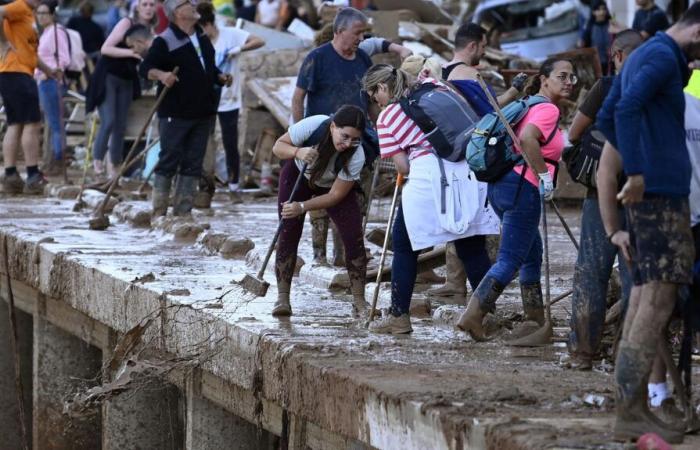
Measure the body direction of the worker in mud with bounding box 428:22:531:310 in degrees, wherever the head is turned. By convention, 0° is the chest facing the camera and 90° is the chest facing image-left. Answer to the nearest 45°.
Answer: approximately 270°

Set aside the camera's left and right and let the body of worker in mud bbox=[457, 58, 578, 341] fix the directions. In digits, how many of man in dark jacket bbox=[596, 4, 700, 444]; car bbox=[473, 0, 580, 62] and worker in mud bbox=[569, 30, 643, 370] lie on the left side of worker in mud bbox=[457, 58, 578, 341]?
1

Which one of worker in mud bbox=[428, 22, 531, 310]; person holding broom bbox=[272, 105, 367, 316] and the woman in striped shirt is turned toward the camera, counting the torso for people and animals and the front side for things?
the person holding broom

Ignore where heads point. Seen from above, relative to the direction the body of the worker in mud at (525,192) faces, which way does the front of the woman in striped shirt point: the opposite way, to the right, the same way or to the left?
the opposite way

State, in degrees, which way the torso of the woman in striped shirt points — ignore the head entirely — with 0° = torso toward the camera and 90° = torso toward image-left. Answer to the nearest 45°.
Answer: approximately 90°

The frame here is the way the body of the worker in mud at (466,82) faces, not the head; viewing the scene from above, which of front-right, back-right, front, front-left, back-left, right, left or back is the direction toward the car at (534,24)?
left

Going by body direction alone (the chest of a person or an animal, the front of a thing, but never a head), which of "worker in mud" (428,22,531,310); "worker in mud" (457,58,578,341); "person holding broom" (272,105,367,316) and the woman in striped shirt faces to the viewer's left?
the woman in striped shirt

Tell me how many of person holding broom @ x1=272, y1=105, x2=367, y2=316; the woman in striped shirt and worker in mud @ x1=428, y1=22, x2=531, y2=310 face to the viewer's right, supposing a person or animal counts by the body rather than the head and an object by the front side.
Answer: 1

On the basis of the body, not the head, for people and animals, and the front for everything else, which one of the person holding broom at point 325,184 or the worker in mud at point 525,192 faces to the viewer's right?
the worker in mud

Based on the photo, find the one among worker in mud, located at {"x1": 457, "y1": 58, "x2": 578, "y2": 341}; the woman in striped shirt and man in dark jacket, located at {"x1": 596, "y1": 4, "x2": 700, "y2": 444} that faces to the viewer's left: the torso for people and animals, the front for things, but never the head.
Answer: the woman in striped shirt
